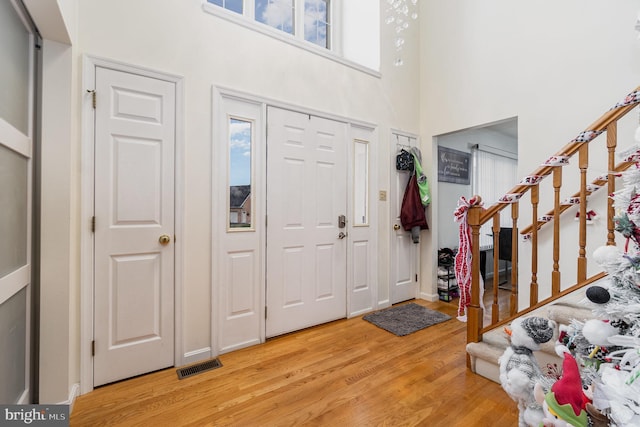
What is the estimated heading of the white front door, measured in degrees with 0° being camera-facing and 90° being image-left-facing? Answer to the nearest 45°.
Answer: approximately 315°

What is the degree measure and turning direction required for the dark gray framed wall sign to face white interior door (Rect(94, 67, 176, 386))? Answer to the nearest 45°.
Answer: approximately 90° to its right

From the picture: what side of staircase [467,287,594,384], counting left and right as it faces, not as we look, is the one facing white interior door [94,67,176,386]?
front

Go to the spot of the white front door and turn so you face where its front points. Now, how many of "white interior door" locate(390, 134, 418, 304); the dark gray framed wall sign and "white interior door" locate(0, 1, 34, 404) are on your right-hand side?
1

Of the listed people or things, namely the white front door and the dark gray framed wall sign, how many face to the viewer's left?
0

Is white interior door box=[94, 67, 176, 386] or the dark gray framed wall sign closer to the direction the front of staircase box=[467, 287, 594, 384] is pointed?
the white interior door

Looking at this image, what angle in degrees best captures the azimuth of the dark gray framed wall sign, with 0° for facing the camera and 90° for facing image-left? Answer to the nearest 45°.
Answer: approximately 315°

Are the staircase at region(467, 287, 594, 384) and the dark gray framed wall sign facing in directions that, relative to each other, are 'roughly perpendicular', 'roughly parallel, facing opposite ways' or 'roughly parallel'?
roughly perpendicular

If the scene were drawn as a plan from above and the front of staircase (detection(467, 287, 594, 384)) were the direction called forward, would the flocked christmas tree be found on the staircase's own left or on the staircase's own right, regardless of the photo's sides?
on the staircase's own left

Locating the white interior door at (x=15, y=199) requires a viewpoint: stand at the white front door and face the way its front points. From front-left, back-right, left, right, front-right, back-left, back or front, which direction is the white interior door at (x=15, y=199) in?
right

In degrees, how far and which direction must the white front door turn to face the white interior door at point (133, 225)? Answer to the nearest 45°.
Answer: approximately 90° to its right

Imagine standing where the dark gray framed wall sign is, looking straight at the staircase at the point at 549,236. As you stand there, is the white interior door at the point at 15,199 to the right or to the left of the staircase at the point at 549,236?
right
